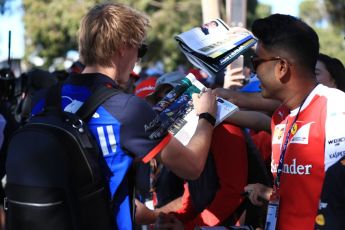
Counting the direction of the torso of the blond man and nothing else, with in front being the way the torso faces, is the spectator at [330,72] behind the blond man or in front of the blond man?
in front

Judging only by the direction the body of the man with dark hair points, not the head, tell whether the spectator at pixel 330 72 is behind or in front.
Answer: behind

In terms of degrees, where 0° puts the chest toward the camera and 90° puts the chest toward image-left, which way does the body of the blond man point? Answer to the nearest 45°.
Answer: approximately 225°

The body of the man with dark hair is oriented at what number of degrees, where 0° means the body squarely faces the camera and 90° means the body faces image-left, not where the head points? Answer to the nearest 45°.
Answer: approximately 45°

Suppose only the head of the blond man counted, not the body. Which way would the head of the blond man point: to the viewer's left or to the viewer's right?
to the viewer's right

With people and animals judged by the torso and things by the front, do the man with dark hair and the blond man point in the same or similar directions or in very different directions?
very different directions

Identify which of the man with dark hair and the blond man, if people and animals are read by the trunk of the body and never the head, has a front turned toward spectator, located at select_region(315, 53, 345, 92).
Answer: the blond man

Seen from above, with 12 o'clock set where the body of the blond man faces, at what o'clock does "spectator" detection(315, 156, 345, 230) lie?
The spectator is roughly at 2 o'clock from the blond man.

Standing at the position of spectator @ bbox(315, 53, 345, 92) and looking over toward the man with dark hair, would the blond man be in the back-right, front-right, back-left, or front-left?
front-right

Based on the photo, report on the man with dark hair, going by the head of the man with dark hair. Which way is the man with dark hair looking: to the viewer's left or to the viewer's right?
to the viewer's left
